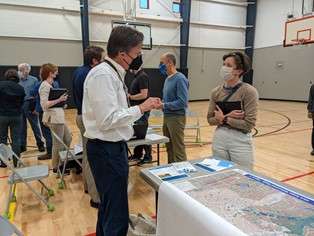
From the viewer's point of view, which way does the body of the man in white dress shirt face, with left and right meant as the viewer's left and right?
facing to the right of the viewer

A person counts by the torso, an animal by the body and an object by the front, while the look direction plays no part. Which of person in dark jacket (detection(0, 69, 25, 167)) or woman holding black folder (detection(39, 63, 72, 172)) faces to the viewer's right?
the woman holding black folder

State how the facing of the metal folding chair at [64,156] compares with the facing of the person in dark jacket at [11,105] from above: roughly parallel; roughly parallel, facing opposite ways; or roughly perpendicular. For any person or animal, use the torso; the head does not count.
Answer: roughly perpendicular

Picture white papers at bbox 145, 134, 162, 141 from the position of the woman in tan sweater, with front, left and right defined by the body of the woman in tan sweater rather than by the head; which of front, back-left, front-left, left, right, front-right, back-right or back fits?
right

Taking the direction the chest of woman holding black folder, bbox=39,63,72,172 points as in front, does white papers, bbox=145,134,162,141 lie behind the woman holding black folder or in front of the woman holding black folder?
in front

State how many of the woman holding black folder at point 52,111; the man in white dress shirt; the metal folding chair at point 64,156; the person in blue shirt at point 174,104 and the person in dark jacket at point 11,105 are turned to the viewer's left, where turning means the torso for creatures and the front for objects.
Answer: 1

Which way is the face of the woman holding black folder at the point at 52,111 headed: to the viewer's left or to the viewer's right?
to the viewer's right

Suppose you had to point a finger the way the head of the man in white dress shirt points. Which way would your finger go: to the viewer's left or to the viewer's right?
to the viewer's right

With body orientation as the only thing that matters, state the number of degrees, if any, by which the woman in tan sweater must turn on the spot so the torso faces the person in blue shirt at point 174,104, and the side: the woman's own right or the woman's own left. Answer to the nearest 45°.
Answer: approximately 90° to the woman's own right

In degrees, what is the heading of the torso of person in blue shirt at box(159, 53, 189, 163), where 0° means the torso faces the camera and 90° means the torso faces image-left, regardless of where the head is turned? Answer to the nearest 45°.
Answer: approximately 90°

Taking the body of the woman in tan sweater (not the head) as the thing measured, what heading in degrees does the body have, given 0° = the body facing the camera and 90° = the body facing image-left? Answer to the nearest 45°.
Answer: approximately 45°

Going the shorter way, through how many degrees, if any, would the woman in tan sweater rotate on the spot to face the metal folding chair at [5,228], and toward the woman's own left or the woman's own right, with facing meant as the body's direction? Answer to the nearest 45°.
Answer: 0° — they already face it

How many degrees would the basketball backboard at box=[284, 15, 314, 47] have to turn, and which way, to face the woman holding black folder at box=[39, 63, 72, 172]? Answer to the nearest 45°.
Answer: approximately 45° to its left

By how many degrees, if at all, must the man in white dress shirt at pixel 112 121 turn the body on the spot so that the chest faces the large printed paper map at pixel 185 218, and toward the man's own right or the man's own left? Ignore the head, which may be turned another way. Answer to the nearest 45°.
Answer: approximately 45° to the man's own right

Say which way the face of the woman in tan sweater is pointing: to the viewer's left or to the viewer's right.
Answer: to the viewer's left

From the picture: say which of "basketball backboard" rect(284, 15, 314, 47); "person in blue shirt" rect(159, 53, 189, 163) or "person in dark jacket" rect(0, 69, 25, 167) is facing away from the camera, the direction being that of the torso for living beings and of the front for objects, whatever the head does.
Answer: the person in dark jacket
